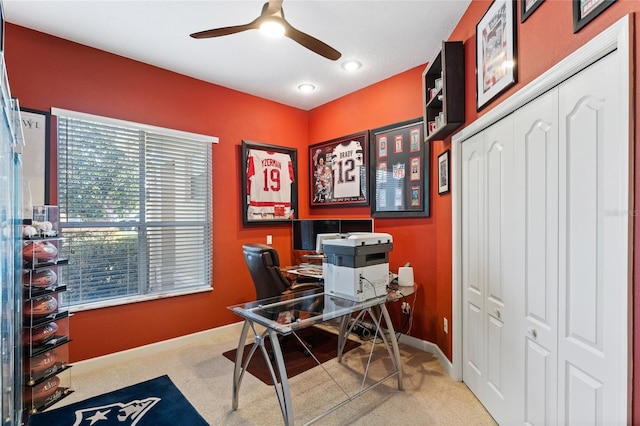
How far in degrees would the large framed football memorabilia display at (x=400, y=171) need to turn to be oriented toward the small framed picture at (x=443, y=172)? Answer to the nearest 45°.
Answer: approximately 90° to its left

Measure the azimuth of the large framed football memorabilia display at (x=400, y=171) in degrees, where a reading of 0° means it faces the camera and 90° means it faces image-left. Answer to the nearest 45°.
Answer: approximately 45°

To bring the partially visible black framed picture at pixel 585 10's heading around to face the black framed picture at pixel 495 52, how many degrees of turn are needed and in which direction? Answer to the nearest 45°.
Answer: approximately 90° to its right

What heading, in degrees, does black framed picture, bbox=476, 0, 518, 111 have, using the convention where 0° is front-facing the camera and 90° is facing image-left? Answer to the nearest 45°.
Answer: approximately 45°
